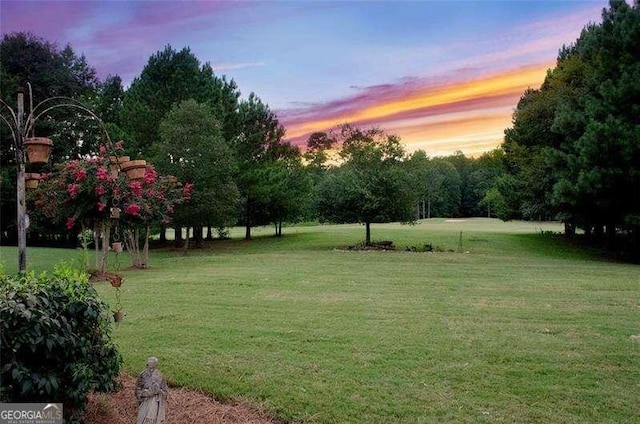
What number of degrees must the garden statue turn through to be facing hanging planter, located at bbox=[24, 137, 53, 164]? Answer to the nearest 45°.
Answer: approximately 135° to its right

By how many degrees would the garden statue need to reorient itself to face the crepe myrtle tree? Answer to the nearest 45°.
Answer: approximately 180°

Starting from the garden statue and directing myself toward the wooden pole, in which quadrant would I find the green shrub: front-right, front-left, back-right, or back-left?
front-left

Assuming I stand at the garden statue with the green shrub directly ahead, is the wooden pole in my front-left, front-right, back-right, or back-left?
front-right

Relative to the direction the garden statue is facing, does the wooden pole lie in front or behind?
behind

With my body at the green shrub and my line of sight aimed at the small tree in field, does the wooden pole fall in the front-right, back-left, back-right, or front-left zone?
front-left

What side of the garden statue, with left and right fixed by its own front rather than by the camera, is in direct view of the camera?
front

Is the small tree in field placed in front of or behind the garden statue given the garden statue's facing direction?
behind

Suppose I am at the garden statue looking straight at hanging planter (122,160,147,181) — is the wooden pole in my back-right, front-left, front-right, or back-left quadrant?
front-left
